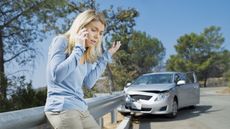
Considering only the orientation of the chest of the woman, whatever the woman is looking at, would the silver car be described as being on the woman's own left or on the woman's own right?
on the woman's own left

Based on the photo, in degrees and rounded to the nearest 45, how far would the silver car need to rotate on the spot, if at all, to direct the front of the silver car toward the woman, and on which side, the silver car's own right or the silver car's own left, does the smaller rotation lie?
approximately 45° to the silver car's own left

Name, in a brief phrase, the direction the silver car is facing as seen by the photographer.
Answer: facing the viewer and to the left of the viewer

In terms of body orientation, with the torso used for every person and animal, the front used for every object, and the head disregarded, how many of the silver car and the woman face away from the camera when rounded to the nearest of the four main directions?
0

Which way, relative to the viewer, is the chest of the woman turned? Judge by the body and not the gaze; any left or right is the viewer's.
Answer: facing the viewer and to the right of the viewer
